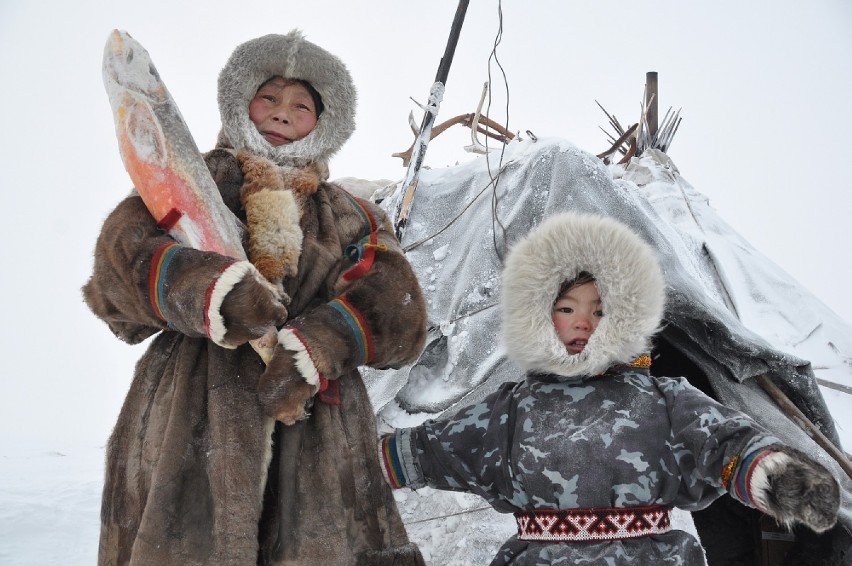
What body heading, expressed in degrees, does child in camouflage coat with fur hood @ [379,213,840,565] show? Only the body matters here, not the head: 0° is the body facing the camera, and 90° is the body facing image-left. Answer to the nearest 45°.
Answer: approximately 0°

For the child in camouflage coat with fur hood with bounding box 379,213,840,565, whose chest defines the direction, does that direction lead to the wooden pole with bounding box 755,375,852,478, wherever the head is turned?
no

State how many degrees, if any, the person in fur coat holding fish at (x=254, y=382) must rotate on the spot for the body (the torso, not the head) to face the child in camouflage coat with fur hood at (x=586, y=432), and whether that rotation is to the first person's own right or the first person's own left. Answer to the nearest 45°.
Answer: approximately 90° to the first person's own left

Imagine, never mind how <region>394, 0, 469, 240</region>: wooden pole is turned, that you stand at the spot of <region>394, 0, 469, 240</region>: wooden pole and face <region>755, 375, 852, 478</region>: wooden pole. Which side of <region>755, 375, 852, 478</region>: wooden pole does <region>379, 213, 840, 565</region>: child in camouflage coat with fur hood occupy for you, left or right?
right

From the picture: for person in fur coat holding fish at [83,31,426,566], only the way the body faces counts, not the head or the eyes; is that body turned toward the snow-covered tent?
no

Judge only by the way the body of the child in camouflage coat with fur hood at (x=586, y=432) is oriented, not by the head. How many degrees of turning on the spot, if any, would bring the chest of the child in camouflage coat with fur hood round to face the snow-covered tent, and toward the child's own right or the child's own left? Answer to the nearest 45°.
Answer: approximately 180°

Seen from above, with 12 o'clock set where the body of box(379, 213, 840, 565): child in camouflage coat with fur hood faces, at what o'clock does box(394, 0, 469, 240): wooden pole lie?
The wooden pole is roughly at 5 o'clock from the child in camouflage coat with fur hood.

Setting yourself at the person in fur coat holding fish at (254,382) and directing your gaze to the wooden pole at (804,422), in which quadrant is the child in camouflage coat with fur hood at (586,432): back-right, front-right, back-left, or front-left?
front-right

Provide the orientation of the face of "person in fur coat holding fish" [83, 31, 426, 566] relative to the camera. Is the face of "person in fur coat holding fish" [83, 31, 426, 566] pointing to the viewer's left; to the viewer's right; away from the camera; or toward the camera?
toward the camera

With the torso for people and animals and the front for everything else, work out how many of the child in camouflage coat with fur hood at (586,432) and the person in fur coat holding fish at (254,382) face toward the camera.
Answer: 2

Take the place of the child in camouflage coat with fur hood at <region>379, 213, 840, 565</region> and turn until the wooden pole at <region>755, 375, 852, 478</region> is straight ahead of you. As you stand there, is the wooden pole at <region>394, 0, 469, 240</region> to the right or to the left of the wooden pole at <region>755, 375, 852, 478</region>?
left

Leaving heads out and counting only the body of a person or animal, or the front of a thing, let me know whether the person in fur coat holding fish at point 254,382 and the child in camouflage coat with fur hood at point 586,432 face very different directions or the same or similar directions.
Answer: same or similar directions

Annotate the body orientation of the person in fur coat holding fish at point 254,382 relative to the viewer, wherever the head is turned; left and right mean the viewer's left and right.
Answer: facing the viewer

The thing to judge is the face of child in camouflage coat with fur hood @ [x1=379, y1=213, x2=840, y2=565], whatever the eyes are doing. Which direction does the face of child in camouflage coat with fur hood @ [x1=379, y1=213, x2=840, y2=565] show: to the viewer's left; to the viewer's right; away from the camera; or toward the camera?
toward the camera

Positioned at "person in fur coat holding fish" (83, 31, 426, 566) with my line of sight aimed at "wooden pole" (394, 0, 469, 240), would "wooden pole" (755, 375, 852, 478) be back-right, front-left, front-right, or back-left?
front-right
